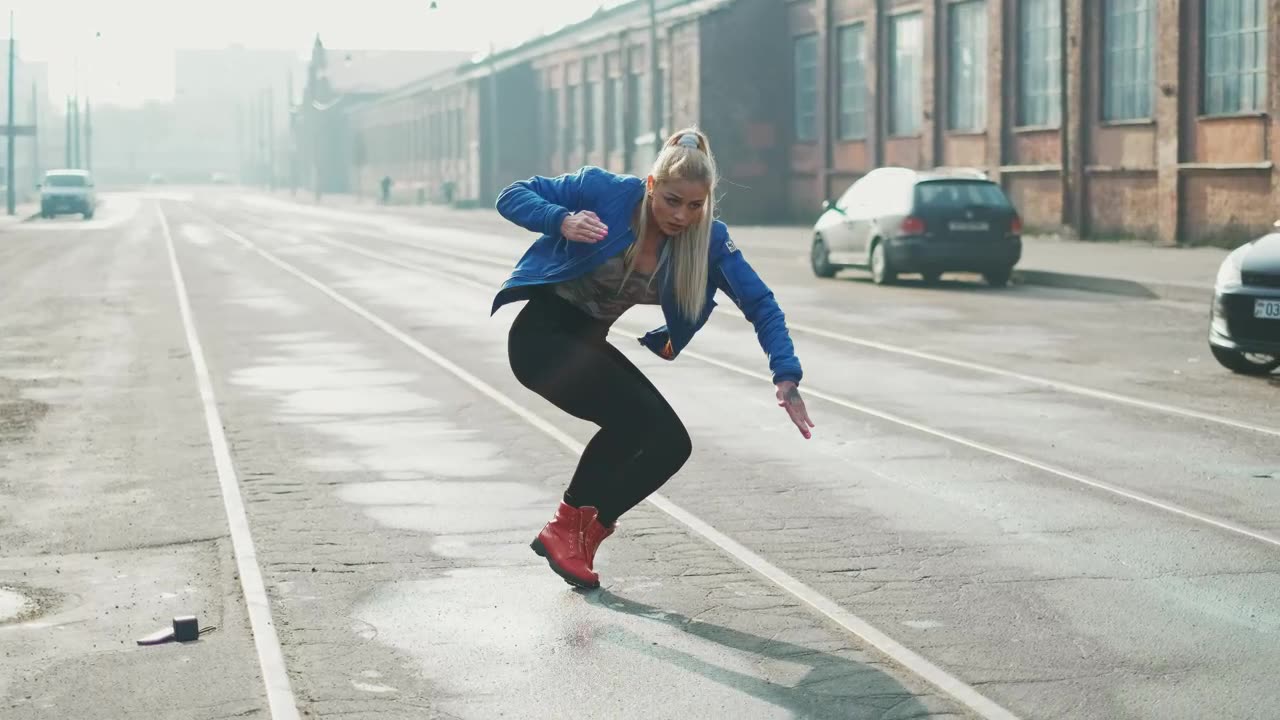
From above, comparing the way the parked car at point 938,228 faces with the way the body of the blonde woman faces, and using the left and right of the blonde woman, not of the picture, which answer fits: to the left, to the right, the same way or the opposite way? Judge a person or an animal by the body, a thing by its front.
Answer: the opposite way

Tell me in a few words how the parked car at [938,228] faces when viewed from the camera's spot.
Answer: facing away from the viewer and to the left of the viewer

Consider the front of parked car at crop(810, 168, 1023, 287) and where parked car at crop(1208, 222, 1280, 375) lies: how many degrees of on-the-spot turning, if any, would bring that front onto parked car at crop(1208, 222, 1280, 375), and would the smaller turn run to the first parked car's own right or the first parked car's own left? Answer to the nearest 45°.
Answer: approximately 135° to the first parked car's own left

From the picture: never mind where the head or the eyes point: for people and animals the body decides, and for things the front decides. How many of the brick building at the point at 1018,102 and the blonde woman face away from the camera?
0

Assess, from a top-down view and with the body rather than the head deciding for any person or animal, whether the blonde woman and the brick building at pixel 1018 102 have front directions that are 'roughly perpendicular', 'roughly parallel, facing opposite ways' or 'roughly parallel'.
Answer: roughly perpendicular

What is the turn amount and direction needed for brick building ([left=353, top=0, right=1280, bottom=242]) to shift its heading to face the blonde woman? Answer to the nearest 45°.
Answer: approximately 45° to its left

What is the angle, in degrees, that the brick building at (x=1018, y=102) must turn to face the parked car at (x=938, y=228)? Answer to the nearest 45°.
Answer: approximately 45° to its left

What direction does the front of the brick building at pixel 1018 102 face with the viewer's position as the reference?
facing the viewer and to the left of the viewer

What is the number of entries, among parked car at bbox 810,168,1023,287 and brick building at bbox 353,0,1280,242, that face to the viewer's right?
0

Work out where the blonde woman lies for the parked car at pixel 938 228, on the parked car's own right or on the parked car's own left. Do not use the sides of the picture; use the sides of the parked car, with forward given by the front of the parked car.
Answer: on the parked car's own left

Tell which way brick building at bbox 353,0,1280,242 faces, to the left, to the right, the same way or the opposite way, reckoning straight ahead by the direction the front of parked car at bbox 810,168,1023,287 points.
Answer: to the left

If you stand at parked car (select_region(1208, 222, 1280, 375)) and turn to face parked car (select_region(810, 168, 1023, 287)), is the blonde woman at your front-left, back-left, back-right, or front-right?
back-left

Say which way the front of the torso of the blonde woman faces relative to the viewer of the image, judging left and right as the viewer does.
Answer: facing the viewer and to the right of the viewer

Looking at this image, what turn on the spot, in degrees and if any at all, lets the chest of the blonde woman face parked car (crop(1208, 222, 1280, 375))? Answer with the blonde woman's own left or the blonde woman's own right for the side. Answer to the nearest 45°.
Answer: approximately 90° to the blonde woman's own left

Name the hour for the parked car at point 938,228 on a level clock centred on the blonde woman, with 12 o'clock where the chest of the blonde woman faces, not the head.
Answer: The parked car is roughly at 8 o'clock from the blonde woman.
